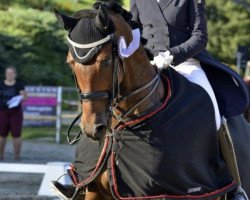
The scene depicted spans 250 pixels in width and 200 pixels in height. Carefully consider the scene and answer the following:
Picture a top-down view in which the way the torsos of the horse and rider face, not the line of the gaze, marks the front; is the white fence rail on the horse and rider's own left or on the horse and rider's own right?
on the horse and rider's own right

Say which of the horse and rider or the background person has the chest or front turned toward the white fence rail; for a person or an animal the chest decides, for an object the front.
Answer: the background person

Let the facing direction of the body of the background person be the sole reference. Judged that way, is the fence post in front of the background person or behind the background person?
behind

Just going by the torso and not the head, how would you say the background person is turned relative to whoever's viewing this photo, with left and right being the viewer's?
facing the viewer

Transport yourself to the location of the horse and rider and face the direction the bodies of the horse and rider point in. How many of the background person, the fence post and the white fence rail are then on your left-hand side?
0

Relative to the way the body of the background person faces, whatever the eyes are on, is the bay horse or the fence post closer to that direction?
the bay horse

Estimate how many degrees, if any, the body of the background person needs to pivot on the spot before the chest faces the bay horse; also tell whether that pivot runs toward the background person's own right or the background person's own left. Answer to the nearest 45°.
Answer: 0° — they already face it

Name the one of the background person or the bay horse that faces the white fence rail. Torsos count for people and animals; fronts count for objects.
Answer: the background person

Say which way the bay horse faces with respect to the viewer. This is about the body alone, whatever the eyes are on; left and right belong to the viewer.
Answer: facing the viewer and to the left of the viewer

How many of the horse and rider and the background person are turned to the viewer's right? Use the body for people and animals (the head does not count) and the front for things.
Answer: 0

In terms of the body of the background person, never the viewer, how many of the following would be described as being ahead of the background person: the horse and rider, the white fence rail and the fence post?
2
